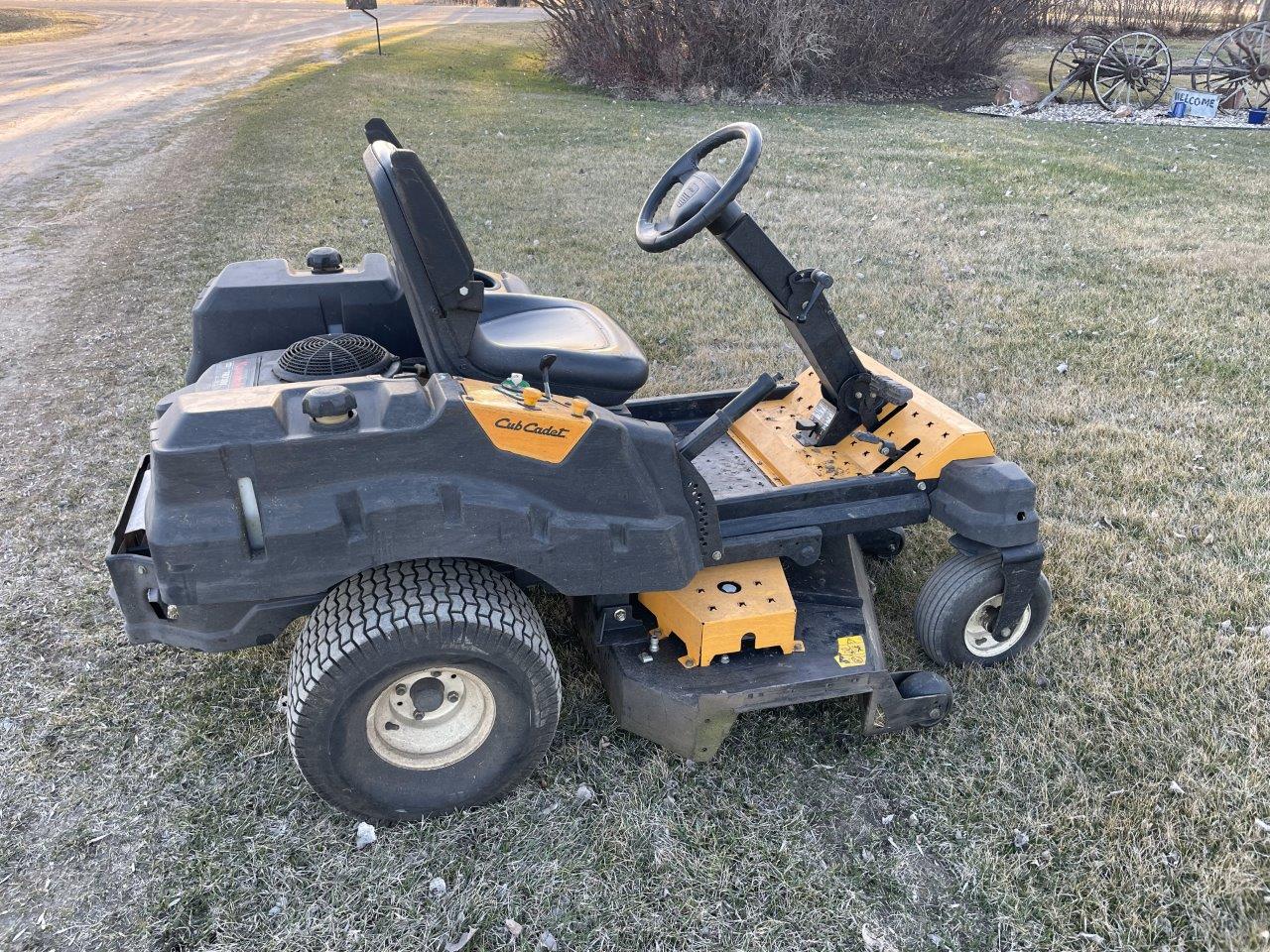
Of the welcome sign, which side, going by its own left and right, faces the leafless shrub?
right

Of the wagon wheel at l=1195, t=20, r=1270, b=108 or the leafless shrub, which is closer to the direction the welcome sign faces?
the leafless shrub

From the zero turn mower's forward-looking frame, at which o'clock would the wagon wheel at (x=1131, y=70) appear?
The wagon wheel is roughly at 10 o'clock from the zero turn mower.

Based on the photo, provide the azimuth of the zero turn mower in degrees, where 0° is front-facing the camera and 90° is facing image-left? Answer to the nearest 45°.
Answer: approximately 270°

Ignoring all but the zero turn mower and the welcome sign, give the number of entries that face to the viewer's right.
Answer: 1

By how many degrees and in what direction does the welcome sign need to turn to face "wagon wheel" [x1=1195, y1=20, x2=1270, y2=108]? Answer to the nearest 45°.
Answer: approximately 180°

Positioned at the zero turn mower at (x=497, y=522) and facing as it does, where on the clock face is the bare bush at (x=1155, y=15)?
The bare bush is roughly at 10 o'clock from the zero turn mower.

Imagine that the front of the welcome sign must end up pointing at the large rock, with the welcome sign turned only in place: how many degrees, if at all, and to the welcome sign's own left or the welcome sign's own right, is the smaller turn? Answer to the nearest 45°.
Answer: approximately 90° to the welcome sign's own right

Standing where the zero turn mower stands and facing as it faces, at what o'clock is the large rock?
The large rock is roughly at 10 o'clock from the zero turn mower.
